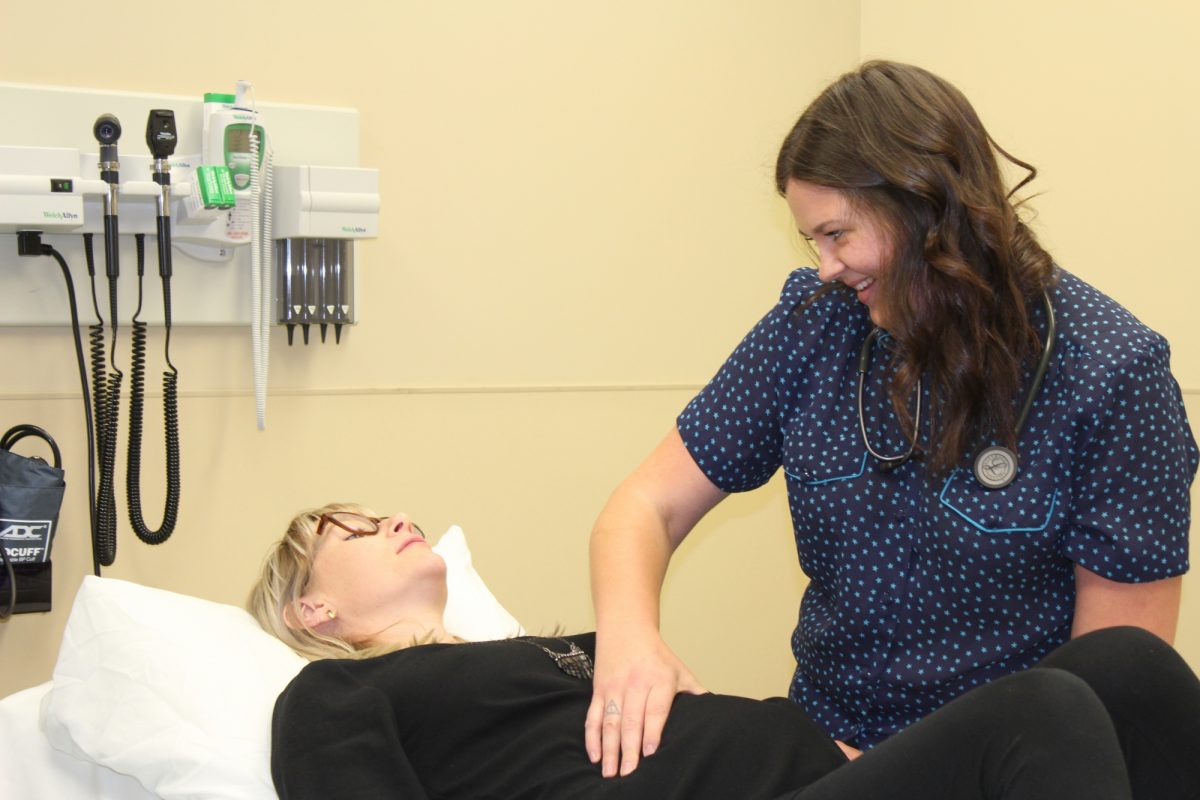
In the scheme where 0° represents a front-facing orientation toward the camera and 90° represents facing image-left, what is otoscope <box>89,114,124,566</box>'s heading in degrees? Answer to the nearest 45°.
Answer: approximately 0°

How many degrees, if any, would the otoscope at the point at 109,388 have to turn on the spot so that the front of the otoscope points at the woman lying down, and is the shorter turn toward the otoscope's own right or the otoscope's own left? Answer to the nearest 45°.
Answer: approximately 45° to the otoscope's own left

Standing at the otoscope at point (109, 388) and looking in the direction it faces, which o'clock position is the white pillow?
The white pillow is roughly at 12 o'clock from the otoscope.

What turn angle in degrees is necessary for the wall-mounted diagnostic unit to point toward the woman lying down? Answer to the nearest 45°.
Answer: approximately 45° to its left

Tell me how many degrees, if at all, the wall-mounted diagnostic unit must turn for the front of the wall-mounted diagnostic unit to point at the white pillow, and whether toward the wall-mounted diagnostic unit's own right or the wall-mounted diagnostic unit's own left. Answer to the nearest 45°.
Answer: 0° — it already faces it
